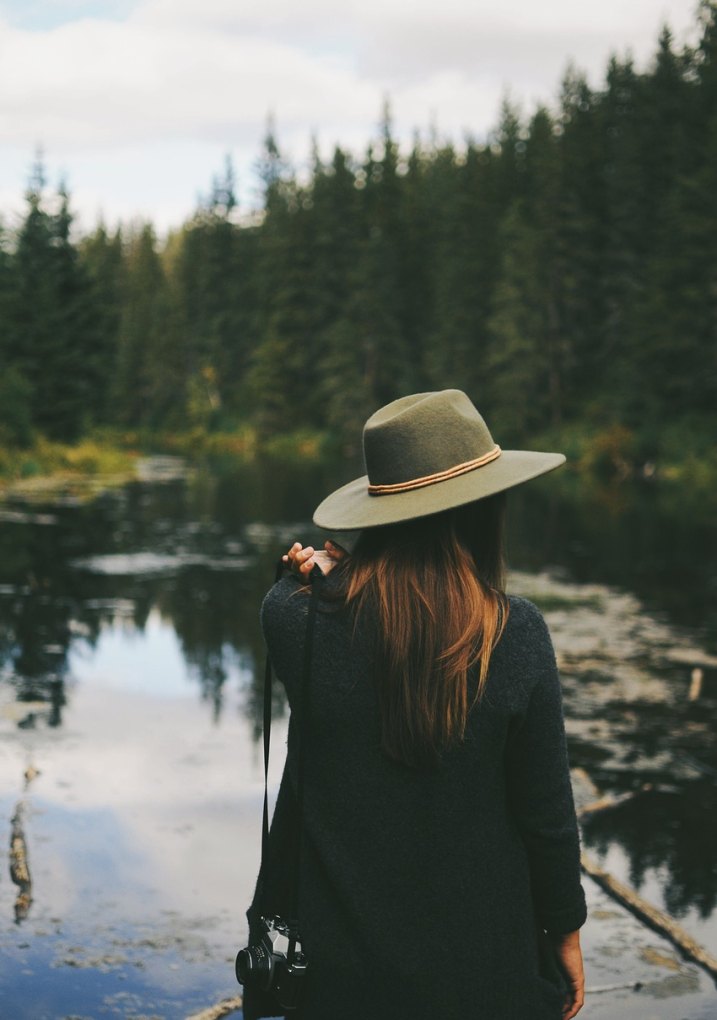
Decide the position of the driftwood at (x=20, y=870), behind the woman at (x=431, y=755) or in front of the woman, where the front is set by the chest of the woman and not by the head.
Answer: in front

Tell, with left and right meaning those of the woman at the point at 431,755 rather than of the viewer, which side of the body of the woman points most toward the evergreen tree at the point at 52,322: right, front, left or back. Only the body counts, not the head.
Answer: front

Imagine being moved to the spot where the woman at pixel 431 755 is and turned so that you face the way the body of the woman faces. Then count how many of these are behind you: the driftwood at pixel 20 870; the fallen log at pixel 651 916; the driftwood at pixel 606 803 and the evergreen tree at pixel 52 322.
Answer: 0

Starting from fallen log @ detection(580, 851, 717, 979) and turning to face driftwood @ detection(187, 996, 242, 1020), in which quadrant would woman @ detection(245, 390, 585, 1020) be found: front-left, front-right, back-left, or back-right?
front-left

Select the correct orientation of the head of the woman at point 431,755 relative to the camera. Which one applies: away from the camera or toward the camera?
away from the camera

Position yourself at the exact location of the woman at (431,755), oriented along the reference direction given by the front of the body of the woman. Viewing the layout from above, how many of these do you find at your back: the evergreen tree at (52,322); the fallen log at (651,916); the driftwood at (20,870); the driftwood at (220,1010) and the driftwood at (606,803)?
0

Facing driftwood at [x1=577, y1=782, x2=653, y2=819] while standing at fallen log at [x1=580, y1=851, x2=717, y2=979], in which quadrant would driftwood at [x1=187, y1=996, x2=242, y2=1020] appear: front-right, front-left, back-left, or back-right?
back-left

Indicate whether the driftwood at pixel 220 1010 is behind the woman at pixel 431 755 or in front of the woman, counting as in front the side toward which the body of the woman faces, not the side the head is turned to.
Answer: in front

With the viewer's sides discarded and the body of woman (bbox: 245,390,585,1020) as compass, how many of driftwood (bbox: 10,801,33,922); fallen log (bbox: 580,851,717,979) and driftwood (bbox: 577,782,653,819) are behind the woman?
0

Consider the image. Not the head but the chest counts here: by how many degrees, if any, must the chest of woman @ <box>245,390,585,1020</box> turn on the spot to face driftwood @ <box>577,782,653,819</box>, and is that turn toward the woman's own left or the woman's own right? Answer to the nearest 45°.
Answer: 0° — they already face it

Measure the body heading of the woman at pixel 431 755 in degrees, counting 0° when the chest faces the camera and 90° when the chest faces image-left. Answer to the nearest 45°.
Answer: approximately 180°
